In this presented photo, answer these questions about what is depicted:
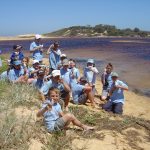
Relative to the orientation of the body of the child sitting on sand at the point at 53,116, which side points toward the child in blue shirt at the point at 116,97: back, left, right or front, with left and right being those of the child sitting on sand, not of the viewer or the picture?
left

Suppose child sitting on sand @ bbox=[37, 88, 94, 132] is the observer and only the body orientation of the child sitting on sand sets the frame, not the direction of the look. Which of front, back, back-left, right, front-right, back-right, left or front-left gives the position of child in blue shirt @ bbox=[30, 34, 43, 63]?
back-left

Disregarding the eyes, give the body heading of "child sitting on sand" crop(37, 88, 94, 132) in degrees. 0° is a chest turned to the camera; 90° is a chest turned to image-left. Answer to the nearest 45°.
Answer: approximately 315°

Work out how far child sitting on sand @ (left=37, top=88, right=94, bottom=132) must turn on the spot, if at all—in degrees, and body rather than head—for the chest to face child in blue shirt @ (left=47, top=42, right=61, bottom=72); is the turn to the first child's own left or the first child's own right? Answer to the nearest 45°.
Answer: approximately 135° to the first child's own left

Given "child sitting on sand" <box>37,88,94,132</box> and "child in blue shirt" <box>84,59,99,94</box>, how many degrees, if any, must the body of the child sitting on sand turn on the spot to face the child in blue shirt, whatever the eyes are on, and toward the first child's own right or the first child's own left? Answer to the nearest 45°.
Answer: approximately 135° to the first child's own left

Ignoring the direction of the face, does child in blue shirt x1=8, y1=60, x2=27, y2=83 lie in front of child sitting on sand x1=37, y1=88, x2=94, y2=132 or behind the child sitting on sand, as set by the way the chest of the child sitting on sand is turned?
behind
